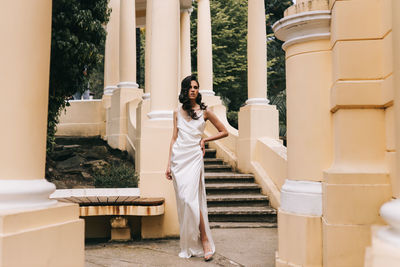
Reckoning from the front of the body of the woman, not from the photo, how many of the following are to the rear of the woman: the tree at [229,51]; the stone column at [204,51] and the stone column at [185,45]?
3

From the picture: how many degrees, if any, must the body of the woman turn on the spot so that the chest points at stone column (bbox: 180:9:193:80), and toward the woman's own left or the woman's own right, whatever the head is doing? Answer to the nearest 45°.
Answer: approximately 180°

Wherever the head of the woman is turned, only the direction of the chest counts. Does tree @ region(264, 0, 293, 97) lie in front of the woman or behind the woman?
behind

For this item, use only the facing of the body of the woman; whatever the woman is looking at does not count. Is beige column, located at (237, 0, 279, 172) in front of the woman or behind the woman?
behind

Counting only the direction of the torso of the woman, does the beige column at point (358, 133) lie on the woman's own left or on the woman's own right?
on the woman's own left

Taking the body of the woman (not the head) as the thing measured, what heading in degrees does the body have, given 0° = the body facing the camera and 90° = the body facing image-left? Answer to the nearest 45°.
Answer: approximately 0°

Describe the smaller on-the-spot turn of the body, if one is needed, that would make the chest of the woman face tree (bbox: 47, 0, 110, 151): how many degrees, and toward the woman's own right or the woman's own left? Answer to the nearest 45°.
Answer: approximately 135° to the woman's own right

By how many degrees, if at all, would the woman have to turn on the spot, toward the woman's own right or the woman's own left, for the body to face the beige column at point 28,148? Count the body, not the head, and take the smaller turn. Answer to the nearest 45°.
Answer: approximately 45° to the woman's own right
